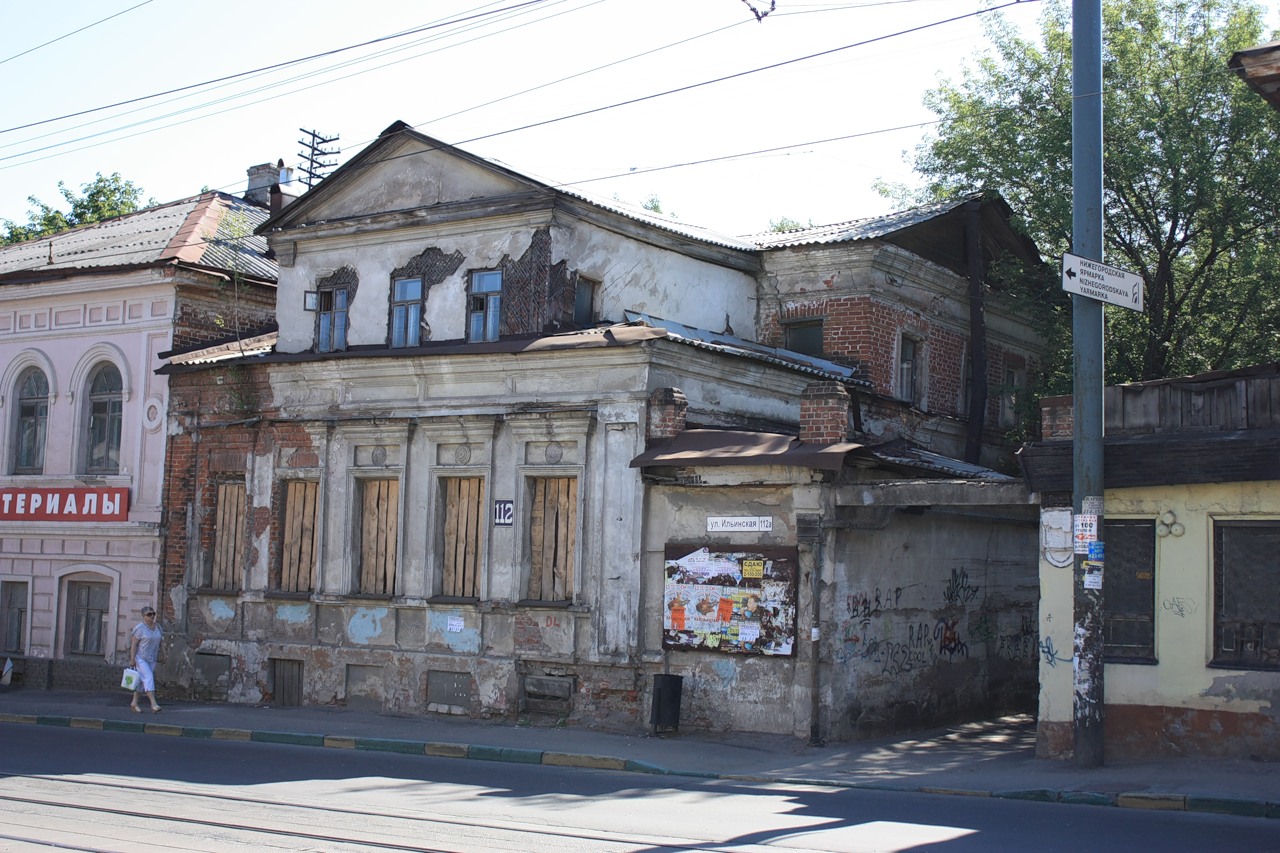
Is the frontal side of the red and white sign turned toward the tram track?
yes

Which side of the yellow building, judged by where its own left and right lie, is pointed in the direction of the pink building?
right

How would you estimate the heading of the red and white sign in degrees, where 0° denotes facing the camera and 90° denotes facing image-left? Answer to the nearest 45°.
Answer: approximately 0°

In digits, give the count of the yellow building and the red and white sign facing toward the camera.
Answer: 2

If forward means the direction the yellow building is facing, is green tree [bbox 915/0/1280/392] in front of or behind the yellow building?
behind

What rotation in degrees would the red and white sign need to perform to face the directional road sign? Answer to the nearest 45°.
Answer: approximately 45° to its left

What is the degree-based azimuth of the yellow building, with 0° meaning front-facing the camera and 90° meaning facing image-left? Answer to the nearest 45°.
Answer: approximately 0°

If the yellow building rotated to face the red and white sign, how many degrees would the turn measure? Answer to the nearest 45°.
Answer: approximately 90° to its right
